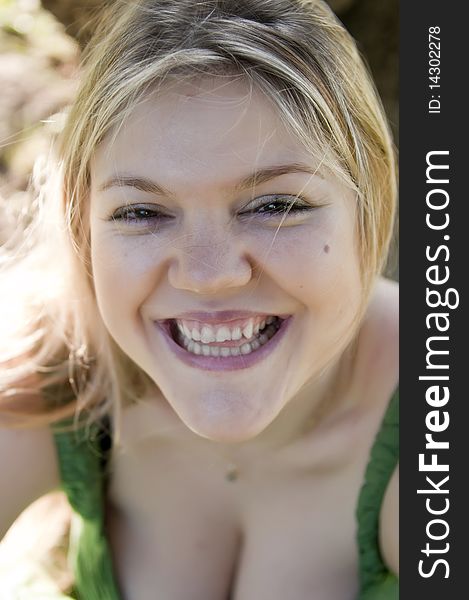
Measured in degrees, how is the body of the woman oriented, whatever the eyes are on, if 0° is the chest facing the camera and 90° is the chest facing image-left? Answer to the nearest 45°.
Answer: approximately 0°
